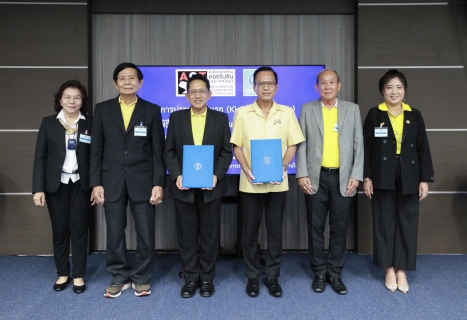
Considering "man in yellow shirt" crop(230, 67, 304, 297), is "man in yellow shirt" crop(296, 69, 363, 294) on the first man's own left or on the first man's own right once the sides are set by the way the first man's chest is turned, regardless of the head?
on the first man's own left

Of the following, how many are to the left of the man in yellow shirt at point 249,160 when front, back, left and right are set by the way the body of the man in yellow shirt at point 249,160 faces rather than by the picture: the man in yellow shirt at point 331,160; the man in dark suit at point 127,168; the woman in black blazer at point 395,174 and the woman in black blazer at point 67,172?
2

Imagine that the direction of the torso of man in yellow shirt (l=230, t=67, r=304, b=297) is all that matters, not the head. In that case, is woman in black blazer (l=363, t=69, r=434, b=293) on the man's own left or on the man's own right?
on the man's own left

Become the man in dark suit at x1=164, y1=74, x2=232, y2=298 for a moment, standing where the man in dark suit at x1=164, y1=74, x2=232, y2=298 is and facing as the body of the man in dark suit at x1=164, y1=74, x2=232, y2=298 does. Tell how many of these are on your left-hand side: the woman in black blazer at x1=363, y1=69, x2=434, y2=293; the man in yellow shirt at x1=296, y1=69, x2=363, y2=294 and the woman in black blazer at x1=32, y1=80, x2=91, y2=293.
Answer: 2

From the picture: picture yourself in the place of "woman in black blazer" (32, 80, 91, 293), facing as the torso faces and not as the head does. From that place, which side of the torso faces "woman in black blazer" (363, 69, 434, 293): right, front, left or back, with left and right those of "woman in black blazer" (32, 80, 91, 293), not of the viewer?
left
